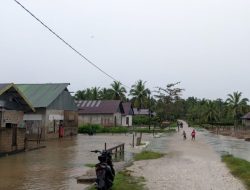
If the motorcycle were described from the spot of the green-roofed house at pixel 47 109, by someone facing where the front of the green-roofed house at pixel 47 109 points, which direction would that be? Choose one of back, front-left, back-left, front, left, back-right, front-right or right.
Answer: front-right

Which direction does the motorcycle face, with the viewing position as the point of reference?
facing away from the viewer

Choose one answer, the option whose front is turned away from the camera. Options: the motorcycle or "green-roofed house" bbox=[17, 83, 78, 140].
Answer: the motorcycle

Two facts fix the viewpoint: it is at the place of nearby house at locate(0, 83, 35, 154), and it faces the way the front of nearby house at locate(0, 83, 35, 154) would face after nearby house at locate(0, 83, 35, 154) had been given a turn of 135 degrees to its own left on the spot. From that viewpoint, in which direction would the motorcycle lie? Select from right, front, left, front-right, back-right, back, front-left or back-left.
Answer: back

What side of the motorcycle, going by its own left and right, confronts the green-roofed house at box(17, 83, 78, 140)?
front

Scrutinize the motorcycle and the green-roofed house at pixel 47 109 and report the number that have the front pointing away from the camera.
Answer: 1

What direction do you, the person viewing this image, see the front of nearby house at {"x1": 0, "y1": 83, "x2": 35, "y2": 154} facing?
facing the viewer and to the right of the viewer
